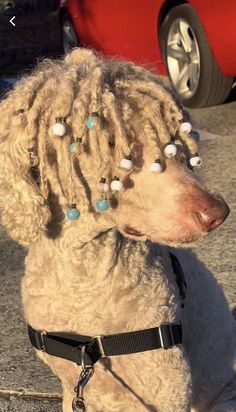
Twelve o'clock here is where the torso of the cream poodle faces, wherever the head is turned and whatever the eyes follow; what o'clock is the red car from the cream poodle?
The red car is roughly at 5 o'clock from the cream poodle.
